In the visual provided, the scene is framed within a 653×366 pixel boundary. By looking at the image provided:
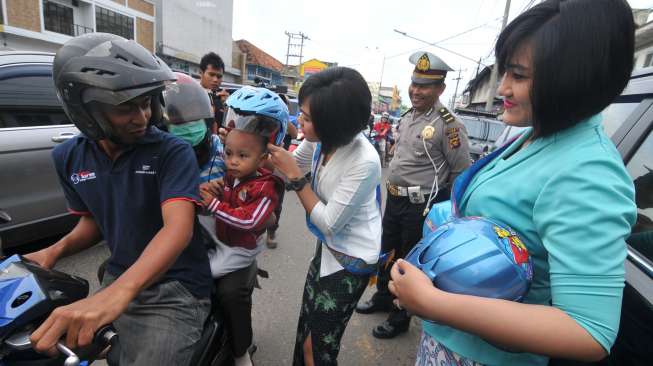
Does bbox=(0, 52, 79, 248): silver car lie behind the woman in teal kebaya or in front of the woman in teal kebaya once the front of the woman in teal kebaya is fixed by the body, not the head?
in front

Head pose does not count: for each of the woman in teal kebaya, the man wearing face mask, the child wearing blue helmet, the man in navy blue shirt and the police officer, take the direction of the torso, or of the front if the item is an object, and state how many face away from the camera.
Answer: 0

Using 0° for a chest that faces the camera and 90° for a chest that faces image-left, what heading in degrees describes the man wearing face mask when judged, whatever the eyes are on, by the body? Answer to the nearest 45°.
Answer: approximately 45°

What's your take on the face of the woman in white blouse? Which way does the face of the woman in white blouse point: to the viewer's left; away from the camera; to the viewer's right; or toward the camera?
to the viewer's left

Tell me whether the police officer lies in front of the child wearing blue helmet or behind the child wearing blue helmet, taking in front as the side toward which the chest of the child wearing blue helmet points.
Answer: behind

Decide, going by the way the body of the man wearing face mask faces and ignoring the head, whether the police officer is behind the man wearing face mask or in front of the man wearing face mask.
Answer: behind

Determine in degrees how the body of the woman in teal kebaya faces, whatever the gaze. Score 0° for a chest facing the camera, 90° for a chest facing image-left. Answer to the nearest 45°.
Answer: approximately 90°

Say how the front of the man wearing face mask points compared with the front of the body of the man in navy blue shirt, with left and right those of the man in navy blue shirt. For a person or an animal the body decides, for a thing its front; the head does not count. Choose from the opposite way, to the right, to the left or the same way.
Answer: the same way

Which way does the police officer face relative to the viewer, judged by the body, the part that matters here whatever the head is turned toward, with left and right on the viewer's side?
facing the viewer and to the left of the viewer

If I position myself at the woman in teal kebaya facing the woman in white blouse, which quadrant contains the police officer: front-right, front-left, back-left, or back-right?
front-right

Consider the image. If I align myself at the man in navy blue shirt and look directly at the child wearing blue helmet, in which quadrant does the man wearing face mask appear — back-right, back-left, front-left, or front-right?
front-left

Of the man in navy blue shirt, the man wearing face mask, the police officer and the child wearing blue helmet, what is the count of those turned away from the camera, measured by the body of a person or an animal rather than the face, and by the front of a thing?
0

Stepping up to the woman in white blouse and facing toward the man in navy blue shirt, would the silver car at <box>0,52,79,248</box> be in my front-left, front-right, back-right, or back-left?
front-right
